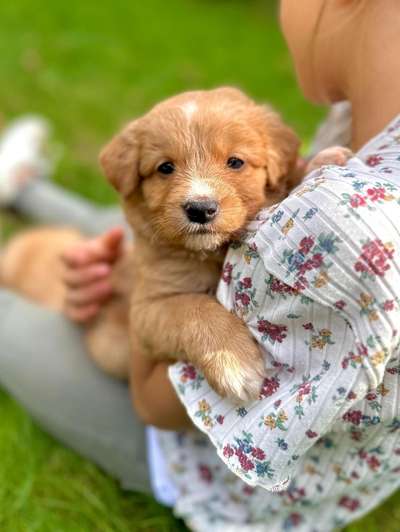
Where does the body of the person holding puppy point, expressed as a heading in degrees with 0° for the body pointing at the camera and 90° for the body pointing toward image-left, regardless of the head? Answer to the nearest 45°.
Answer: approximately 90°

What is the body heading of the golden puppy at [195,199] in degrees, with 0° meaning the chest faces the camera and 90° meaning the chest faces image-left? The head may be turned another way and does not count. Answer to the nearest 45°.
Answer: approximately 0°
